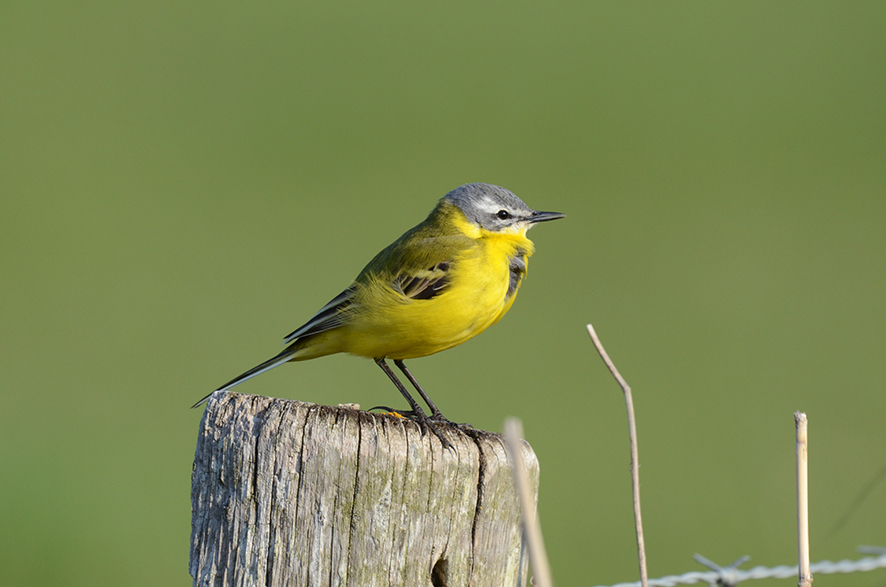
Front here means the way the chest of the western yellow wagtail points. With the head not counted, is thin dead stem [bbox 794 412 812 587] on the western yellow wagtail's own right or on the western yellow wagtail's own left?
on the western yellow wagtail's own right

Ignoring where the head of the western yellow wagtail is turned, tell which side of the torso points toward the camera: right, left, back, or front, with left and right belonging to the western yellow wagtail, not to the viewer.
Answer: right

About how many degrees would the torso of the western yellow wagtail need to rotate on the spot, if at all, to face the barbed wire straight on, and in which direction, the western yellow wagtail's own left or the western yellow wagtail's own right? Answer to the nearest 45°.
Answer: approximately 45° to the western yellow wagtail's own right
